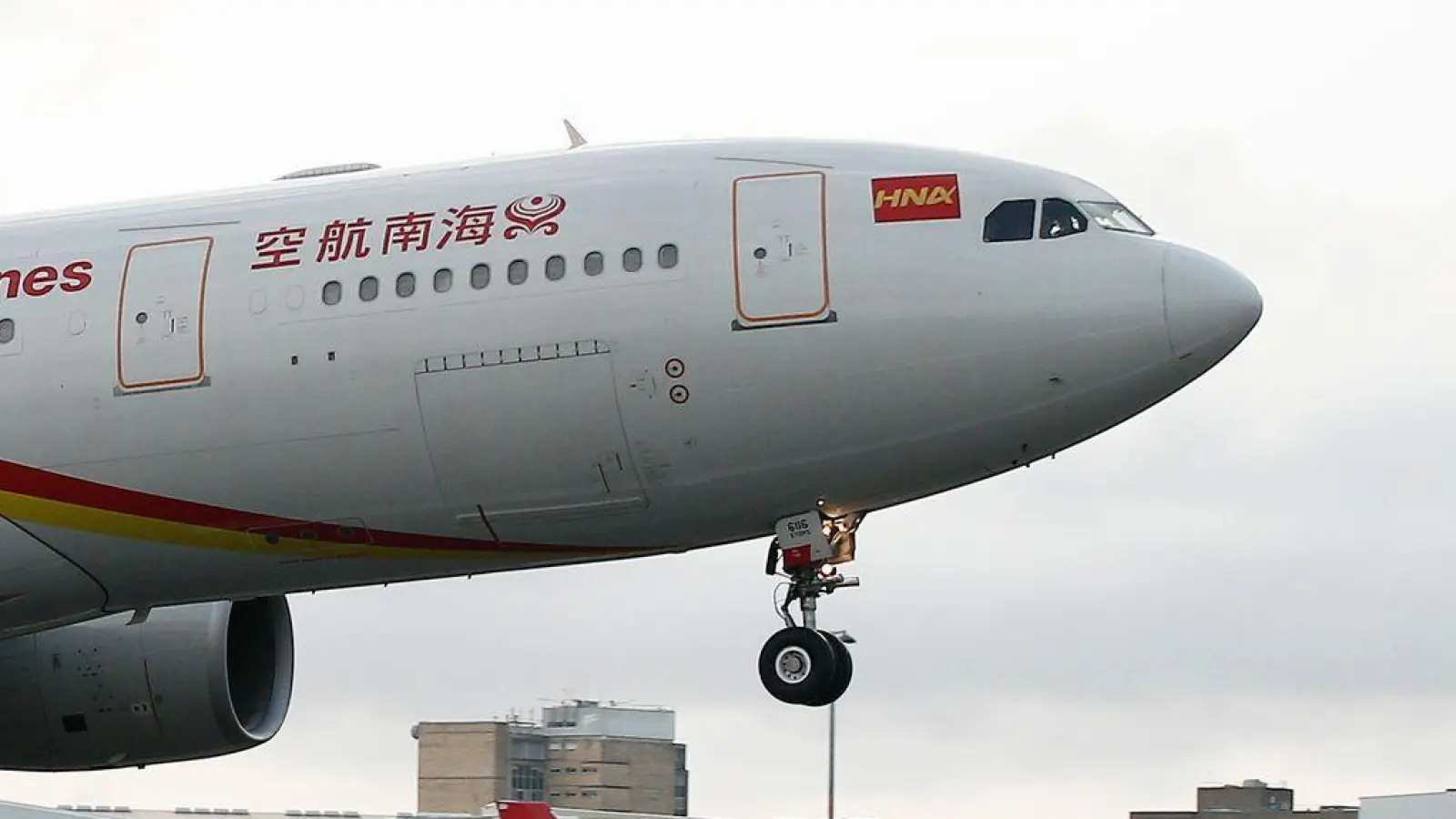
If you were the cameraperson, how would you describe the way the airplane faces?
facing to the right of the viewer

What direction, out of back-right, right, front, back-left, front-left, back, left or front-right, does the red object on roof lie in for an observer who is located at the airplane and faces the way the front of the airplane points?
left

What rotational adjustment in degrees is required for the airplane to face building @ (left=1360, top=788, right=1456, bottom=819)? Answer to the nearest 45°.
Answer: approximately 45° to its left

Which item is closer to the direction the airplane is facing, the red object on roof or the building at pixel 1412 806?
the building
